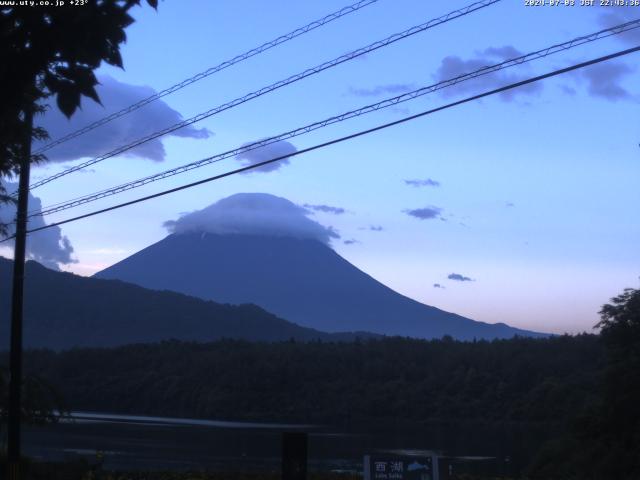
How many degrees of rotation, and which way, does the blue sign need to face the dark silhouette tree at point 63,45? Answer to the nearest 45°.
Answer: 0° — it already faces it

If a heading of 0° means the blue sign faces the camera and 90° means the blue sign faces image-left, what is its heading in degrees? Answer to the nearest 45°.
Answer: approximately 0°

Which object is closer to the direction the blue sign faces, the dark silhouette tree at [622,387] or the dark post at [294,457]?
the dark post

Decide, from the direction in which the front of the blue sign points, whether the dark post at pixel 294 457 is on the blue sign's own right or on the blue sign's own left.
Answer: on the blue sign's own right

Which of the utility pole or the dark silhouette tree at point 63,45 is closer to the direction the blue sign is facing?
the dark silhouette tree
